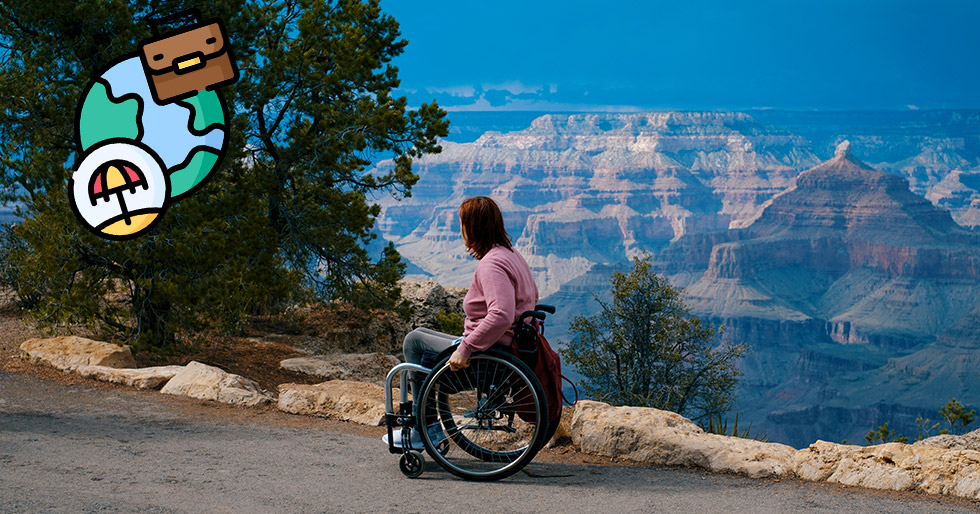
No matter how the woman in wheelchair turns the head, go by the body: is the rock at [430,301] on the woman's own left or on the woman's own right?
on the woman's own right

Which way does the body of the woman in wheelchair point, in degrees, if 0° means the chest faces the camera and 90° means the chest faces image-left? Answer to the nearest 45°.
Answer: approximately 90°

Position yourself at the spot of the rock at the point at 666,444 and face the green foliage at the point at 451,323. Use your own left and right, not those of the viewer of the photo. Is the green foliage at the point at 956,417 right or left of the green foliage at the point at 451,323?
right

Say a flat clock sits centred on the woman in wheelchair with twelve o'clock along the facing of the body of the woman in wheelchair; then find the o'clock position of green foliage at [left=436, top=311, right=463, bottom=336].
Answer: The green foliage is roughly at 3 o'clock from the woman in wheelchair.

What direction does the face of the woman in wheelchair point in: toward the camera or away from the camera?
away from the camera

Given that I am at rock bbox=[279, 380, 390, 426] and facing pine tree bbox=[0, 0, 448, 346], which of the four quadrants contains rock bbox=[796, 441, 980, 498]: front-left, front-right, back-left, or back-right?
back-right

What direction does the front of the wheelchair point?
to the viewer's left

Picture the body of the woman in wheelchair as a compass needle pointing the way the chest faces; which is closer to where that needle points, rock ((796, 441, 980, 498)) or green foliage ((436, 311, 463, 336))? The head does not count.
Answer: the green foliage

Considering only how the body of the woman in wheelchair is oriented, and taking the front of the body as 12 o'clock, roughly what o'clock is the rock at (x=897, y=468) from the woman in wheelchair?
The rock is roughly at 6 o'clock from the woman in wheelchair.
